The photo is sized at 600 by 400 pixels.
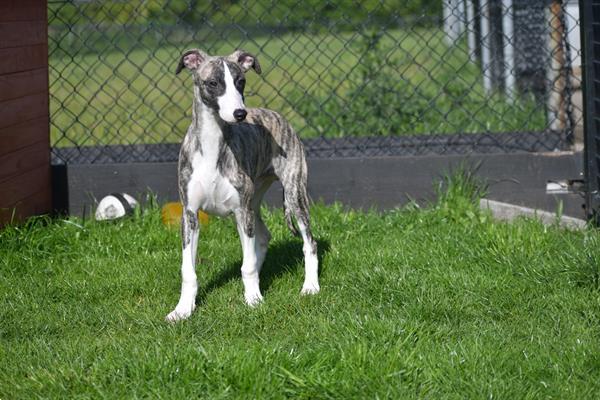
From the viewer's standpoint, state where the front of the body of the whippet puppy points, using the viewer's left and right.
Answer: facing the viewer and to the left of the viewer

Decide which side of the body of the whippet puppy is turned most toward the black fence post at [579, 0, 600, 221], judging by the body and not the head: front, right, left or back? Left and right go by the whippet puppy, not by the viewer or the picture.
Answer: back
